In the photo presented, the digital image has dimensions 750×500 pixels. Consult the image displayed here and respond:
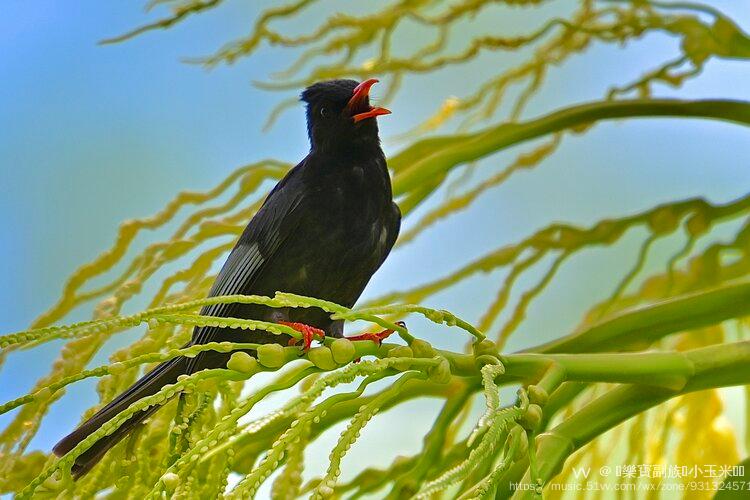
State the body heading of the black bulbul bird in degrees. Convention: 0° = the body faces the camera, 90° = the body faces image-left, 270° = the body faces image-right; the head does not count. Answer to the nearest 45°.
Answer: approximately 315°
